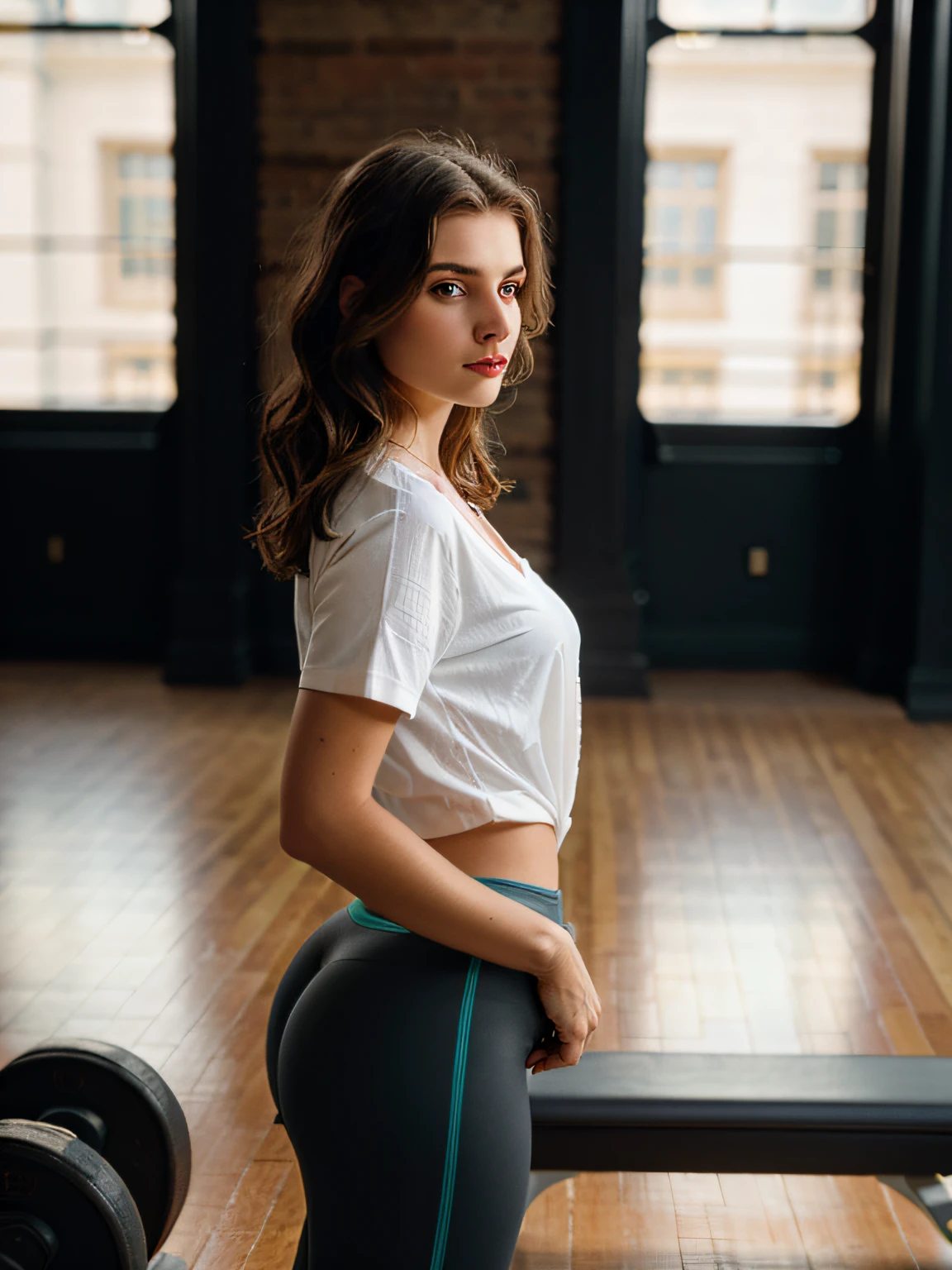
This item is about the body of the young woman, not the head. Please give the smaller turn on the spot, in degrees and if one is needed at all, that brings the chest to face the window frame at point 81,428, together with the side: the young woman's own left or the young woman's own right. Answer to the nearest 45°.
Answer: approximately 90° to the young woman's own left

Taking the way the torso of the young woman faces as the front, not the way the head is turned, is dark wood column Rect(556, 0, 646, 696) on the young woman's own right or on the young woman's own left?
on the young woman's own left

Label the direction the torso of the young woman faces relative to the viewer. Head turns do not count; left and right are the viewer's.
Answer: facing to the right of the viewer

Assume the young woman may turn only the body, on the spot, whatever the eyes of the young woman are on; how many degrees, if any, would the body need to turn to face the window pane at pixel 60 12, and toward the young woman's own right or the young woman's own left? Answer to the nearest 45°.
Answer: approximately 90° to the young woman's own left

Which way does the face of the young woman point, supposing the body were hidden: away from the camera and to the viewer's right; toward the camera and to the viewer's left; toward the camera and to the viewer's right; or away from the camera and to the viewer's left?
toward the camera and to the viewer's right

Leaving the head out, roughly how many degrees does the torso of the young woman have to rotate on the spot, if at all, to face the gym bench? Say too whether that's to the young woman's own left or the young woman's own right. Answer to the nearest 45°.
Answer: approximately 45° to the young woman's own left

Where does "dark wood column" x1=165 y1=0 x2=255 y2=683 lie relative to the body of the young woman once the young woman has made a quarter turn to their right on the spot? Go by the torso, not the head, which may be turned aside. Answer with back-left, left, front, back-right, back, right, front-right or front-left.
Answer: back
